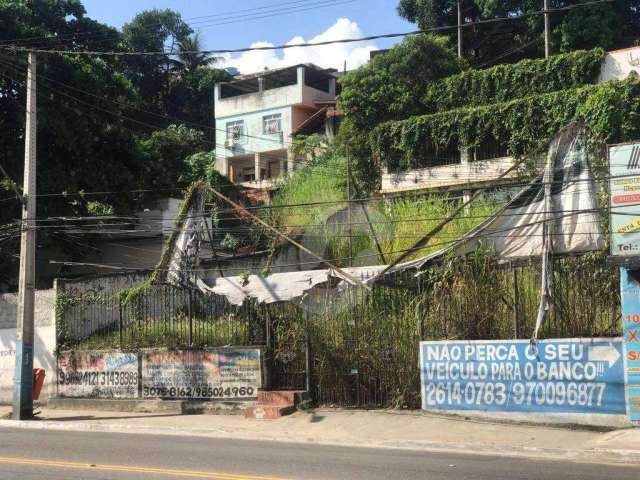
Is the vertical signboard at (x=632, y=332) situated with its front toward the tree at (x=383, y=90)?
no

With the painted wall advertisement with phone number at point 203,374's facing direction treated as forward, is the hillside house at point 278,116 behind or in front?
behind

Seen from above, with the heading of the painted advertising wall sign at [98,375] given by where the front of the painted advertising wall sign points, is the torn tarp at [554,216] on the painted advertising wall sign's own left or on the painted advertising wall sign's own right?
on the painted advertising wall sign's own left

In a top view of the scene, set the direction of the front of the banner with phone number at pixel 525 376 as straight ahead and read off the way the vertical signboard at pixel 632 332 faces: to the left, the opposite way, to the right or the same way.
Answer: the same way

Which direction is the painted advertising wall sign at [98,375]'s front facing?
toward the camera

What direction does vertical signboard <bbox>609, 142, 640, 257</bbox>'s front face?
toward the camera

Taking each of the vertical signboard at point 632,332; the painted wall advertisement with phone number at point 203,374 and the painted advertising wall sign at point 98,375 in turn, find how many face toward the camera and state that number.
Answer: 3

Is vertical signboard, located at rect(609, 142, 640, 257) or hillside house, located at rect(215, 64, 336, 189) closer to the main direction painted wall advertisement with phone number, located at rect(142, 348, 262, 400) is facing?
the vertical signboard

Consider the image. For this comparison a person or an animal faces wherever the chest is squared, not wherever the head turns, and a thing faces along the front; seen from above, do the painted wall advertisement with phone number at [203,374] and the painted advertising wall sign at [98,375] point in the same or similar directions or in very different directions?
same or similar directions

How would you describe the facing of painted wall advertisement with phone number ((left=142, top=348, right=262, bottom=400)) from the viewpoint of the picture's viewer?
facing the viewer

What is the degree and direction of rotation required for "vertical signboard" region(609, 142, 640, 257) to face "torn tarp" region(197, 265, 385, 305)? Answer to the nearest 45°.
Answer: approximately 90° to its right

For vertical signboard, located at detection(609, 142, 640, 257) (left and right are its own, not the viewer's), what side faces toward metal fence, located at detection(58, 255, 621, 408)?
right

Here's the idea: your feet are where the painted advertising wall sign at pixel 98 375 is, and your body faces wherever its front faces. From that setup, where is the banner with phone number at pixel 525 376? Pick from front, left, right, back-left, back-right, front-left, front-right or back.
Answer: front-left

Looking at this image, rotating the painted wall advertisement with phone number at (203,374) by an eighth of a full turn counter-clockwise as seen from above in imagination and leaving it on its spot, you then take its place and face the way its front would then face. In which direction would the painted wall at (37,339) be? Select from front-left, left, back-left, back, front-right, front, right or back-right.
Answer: back
